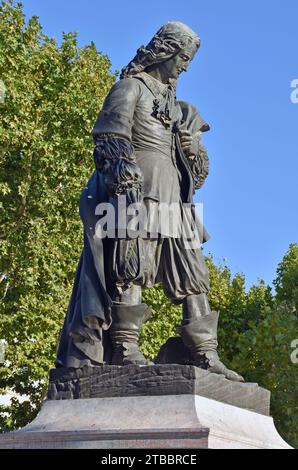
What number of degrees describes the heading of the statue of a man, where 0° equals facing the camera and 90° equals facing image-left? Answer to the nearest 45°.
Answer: approximately 315°
